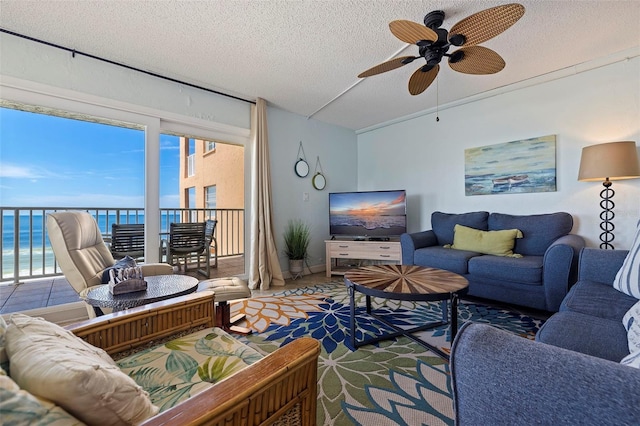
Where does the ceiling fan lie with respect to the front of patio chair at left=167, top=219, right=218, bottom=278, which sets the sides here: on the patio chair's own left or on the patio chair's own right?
on the patio chair's own left

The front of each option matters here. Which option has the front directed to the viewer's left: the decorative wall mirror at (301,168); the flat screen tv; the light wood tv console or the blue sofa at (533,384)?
the blue sofa

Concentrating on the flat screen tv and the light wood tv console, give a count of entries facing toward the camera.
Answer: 2

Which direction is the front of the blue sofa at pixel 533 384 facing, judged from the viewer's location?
facing to the left of the viewer

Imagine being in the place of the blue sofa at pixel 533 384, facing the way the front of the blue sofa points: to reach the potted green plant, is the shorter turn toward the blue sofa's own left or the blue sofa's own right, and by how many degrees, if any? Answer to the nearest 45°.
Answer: approximately 45° to the blue sofa's own right

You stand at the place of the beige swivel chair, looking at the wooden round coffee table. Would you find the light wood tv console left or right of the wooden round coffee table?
left

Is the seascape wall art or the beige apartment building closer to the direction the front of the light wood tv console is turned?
the seascape wall art
